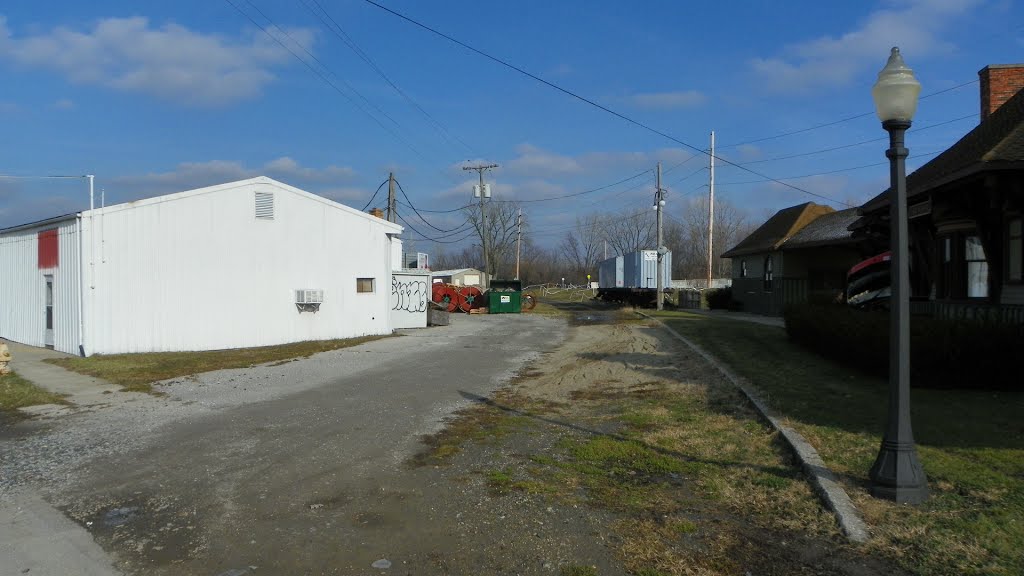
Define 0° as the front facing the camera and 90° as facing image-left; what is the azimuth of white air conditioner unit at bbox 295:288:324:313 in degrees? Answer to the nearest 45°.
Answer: approximately 315°

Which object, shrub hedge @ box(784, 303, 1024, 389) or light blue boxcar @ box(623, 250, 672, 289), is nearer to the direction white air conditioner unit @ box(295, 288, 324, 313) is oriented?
the shrub hedge

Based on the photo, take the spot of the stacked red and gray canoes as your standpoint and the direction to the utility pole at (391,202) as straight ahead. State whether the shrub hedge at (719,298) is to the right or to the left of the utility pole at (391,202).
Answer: right

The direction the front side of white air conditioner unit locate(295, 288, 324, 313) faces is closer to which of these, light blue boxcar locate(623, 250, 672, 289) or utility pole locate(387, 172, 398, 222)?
the light blue boxcar

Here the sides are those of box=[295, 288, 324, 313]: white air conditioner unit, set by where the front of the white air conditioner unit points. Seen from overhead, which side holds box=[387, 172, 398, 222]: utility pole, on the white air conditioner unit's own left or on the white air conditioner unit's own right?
on the white air conditioner unit's own left

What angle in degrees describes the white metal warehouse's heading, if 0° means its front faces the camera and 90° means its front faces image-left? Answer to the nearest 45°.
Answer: approximately 45°
